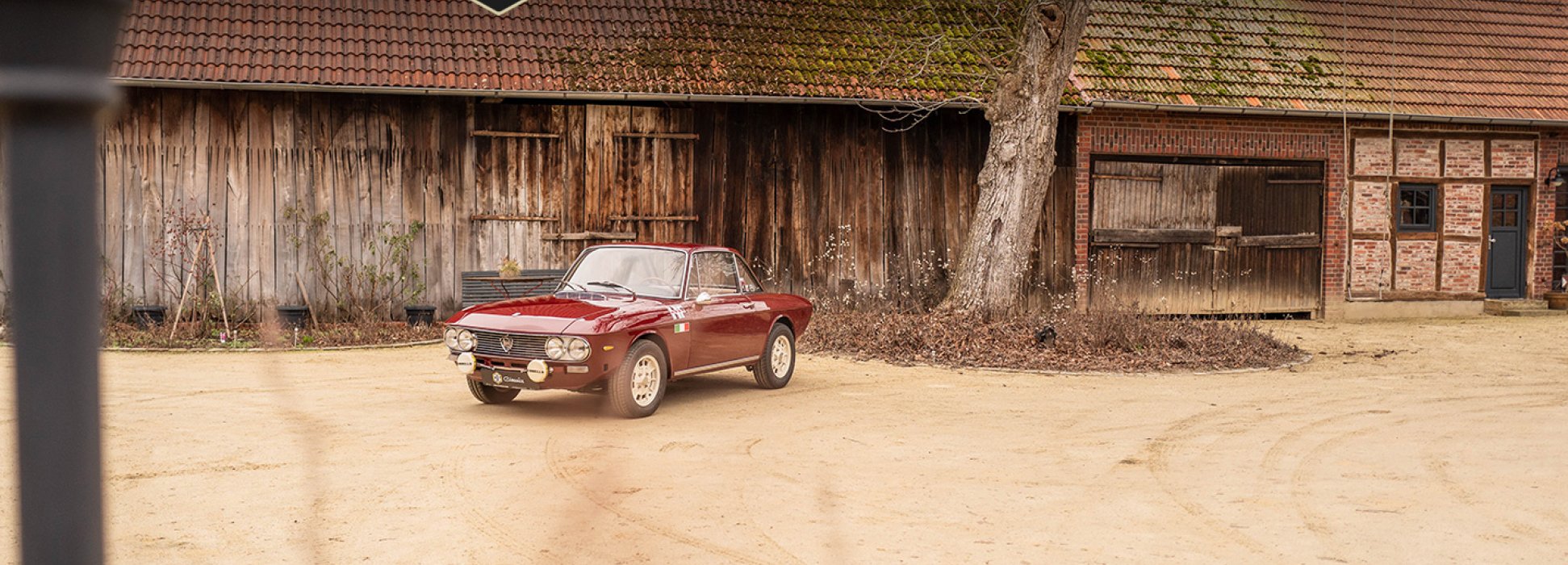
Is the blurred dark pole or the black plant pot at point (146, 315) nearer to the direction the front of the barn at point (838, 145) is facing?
the blurred dark pole

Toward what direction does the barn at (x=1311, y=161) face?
toward the camera

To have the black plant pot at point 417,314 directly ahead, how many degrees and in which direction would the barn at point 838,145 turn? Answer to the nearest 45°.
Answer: approximately 90° to its right

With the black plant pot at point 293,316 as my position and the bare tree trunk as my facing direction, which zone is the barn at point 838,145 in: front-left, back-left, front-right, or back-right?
front-left

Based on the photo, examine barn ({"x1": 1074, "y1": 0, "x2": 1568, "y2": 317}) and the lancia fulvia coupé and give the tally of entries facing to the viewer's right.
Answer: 0

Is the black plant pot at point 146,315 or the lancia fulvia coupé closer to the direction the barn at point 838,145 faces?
the lancia fulvia coupé

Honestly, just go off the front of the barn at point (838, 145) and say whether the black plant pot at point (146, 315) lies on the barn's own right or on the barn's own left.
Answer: on the barn's own right

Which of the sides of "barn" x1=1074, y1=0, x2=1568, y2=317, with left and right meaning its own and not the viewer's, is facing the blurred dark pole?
front

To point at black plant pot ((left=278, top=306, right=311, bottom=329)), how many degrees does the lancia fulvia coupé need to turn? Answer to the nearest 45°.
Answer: approximately 90° to its right

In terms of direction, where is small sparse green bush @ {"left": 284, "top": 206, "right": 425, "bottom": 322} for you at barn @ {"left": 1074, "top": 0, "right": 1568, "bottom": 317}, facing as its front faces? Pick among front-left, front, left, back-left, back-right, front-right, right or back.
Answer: front-right

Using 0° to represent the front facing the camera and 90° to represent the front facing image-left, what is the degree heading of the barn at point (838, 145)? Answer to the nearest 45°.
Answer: approximately 0°

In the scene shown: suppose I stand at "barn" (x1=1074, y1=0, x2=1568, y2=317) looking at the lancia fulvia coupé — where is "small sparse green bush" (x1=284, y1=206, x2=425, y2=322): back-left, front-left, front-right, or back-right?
front-right

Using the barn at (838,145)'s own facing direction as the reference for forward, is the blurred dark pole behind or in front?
in front

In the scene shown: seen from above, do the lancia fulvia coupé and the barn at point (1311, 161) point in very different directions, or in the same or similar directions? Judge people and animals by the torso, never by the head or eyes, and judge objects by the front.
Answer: same or similar directions

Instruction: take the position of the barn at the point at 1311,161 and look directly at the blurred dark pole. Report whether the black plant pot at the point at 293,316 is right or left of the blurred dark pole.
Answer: right

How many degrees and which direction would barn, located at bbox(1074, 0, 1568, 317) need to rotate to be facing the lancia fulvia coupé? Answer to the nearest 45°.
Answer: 0° — it already faces it

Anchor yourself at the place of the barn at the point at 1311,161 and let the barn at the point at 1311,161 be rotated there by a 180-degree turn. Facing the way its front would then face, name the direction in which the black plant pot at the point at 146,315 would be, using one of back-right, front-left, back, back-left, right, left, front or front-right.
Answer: back-left

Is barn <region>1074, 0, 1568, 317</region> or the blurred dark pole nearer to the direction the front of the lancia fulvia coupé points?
the blurred dark pole

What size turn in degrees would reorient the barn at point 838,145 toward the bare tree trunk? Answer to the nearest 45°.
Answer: approximately 45° to its left
